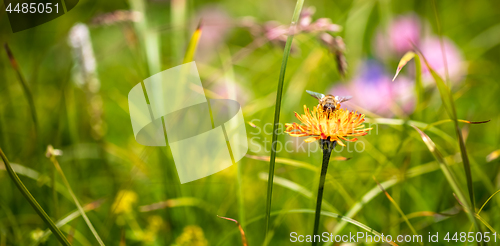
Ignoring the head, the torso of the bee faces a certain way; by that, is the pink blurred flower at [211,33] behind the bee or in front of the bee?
behind

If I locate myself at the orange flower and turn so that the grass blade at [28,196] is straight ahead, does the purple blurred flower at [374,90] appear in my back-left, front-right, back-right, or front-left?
back-right

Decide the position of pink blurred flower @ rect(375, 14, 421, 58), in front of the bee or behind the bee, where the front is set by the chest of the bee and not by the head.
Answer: behind

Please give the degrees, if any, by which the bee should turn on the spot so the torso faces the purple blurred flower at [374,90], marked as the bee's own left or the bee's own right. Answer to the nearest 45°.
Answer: approximately 180°
